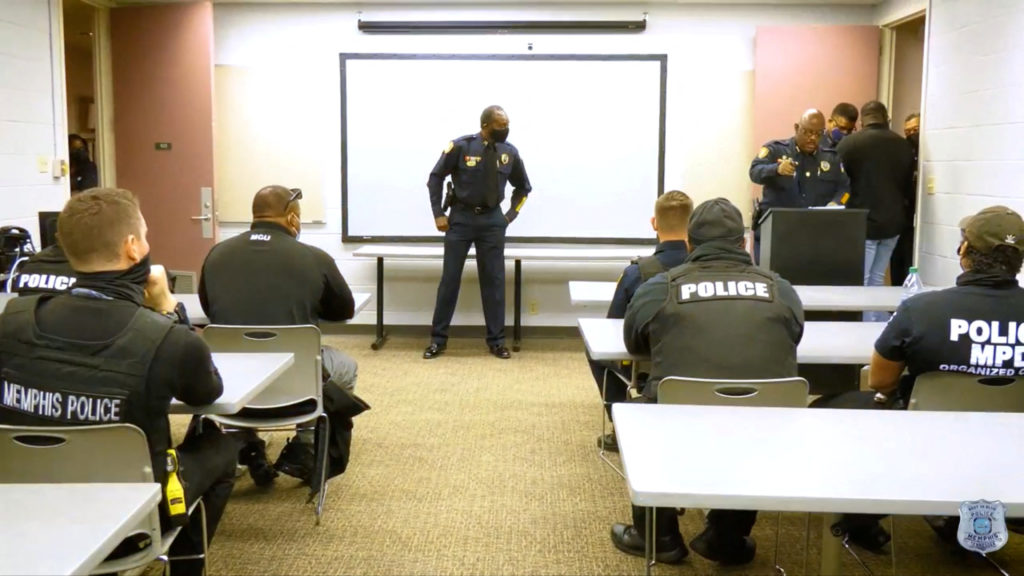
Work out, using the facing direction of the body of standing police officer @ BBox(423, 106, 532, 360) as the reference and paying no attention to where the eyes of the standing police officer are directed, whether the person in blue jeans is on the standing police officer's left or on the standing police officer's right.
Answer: on the standing police officer's left

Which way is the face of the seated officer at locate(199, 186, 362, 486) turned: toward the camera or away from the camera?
away from the camera

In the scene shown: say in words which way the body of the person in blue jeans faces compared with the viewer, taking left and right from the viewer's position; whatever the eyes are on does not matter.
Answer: facing away from the viewer

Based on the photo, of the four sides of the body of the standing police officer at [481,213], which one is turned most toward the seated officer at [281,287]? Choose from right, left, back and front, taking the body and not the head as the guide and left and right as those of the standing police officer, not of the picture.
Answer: front

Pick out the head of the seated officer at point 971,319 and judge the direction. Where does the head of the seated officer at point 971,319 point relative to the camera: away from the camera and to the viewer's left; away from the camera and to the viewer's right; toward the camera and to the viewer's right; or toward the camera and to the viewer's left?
away from the camera and to the viewer's left

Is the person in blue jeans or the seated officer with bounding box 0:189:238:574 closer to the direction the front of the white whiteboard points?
the seated officer

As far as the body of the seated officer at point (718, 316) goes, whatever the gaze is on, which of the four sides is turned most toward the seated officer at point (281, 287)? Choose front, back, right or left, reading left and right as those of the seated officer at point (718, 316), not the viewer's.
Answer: left

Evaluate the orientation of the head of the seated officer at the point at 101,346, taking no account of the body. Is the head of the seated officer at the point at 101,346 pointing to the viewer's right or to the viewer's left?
to the viewer's right

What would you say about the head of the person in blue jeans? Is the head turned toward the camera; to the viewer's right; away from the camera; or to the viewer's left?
away from the camera

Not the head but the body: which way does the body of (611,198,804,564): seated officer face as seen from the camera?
away from the camera

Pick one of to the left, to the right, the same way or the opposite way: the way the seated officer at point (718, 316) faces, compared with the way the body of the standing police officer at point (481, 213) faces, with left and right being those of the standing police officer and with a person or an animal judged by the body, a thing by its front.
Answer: the opposite way

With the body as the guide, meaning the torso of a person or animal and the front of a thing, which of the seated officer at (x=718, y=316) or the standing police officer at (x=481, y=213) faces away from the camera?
the seated officer

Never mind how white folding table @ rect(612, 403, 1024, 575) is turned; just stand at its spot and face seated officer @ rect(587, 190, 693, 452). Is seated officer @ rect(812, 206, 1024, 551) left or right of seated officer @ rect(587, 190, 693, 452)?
right

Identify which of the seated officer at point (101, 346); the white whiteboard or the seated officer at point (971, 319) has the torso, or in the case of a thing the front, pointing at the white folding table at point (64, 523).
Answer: the white whiteboard

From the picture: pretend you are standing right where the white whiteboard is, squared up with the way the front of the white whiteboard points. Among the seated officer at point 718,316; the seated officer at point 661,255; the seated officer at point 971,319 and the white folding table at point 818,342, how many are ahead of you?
4
